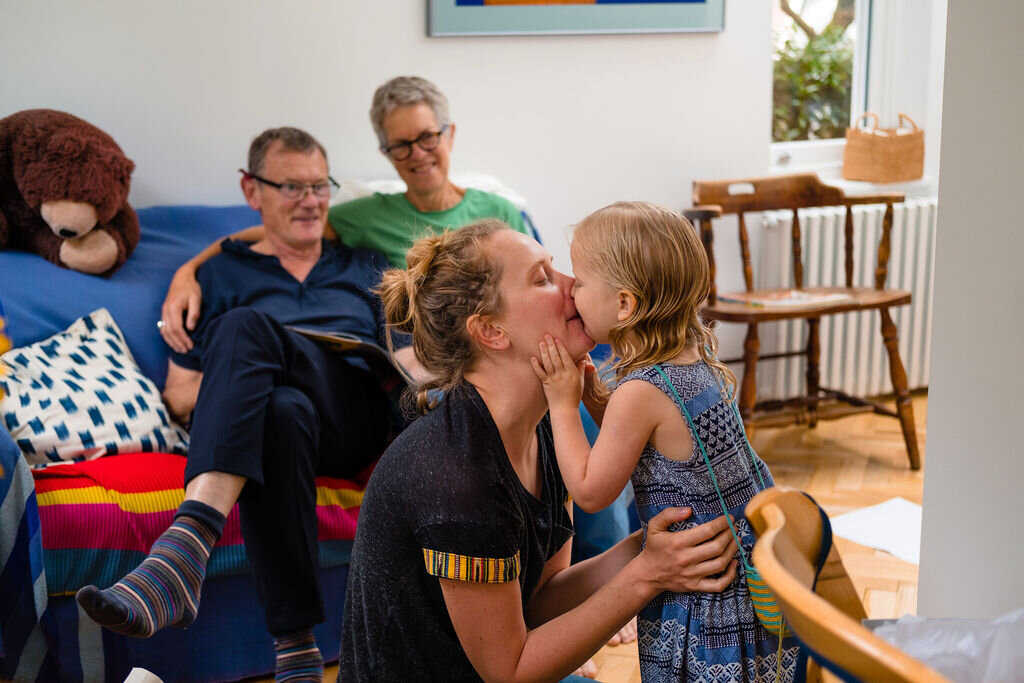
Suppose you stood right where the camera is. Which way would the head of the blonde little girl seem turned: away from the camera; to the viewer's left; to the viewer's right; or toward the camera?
to the viewer's left

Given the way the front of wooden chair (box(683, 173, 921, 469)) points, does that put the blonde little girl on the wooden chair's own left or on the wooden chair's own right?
on the wooden chair's own right

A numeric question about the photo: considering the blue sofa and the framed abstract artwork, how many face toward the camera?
2

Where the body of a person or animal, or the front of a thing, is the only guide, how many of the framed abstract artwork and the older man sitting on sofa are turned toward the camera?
2

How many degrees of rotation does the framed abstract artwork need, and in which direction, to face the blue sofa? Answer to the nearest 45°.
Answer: approximately 45° to its right

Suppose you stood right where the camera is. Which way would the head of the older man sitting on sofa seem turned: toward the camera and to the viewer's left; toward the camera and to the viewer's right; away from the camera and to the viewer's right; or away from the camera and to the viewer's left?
toward the camera and to the viewer's right

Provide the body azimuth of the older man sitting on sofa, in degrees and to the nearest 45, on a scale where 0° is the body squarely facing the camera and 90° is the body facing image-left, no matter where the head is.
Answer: approximately 0°
